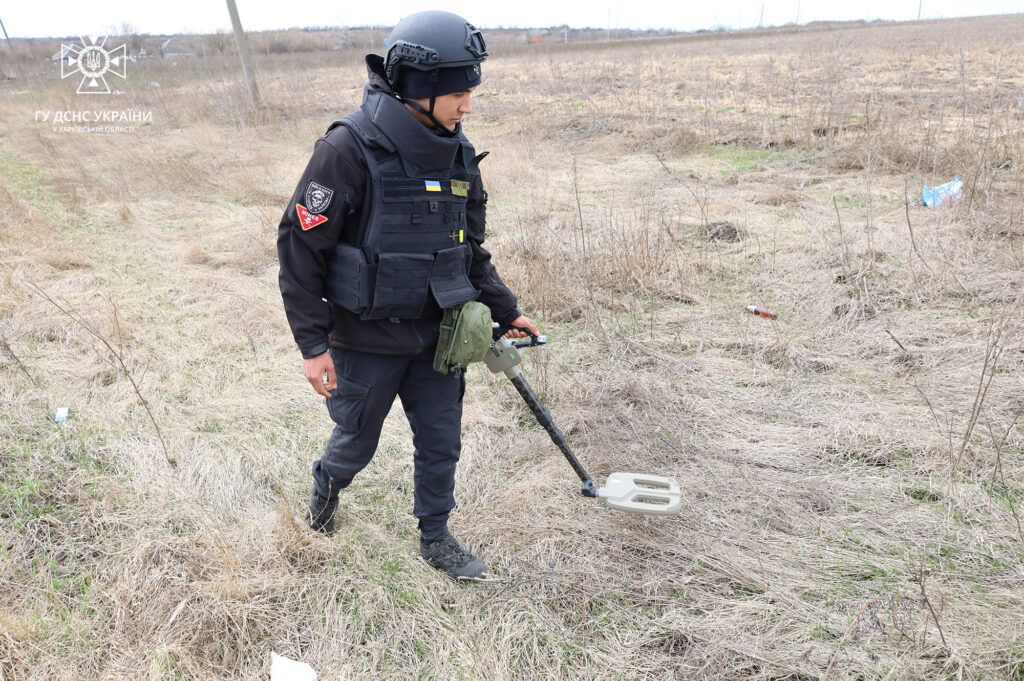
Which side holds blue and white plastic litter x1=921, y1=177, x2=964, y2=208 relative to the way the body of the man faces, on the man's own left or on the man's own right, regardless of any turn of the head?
on the man's own left

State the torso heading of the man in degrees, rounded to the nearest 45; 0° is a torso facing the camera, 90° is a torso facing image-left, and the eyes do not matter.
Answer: approximately 315°

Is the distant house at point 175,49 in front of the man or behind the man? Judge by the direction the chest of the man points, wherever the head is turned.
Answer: behind

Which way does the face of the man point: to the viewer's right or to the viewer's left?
to the viewer's right
